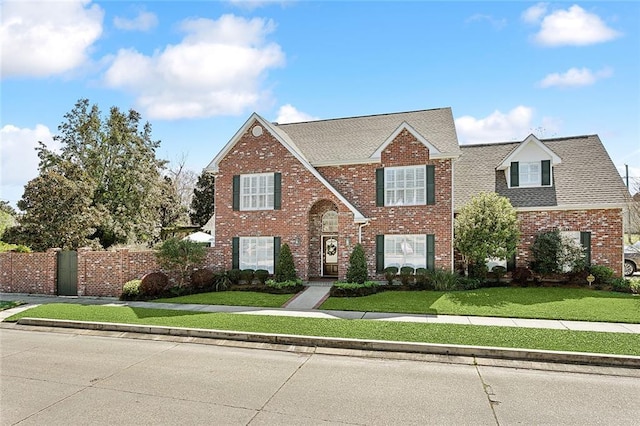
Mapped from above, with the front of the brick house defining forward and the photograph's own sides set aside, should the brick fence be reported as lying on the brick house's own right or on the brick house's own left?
on the brick house's own right

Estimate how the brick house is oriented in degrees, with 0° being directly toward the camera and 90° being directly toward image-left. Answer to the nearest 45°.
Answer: approximately 0°

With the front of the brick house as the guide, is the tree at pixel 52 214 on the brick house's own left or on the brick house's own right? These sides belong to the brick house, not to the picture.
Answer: on the brick house's own right

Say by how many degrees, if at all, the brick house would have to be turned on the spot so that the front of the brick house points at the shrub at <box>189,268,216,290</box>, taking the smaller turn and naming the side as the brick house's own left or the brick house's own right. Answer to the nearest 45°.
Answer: approximately 90° to the brick house's own right

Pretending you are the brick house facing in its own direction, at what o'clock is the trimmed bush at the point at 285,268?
The trimmed bush is roughly at 2 o'clock from the brick house.

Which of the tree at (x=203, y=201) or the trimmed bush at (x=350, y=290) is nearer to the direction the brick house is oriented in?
the trimmed bush
